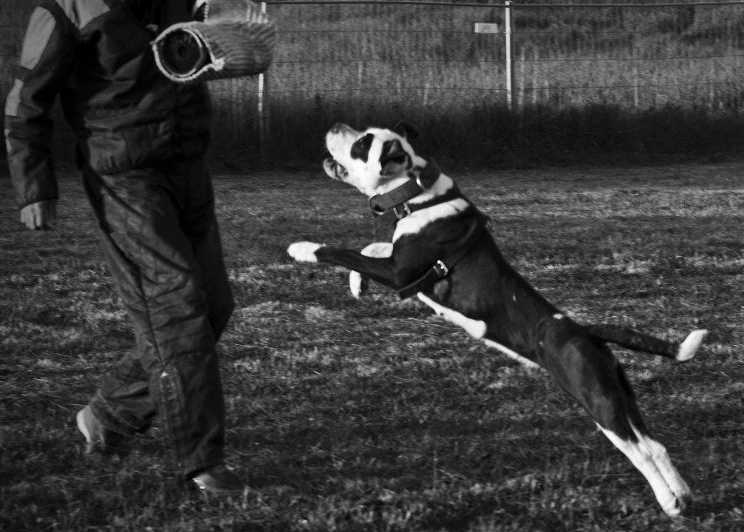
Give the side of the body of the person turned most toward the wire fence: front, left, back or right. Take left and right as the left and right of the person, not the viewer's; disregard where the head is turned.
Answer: left

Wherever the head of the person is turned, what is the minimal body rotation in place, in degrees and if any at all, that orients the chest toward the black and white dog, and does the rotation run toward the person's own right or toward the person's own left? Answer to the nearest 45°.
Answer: approximately 45° to the person's own left

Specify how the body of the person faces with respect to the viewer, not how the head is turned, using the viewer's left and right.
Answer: facing the viewer and to the right of the viewer

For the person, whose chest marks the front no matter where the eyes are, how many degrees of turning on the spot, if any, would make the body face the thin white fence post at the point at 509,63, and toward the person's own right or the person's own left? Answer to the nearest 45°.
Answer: approximately 90° to the person's own left

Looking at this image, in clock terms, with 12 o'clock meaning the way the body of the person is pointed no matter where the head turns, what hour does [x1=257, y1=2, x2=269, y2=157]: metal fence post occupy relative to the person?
The metal fence post is roughly at 8 o'clock from the person.

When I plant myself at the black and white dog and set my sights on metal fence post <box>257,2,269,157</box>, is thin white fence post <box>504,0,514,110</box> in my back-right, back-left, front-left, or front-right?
front-right

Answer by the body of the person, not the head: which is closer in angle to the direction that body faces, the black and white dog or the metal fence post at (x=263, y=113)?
the black and white dog

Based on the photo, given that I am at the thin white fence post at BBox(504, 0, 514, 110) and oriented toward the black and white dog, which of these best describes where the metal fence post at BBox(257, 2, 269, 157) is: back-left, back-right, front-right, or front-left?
front-right
